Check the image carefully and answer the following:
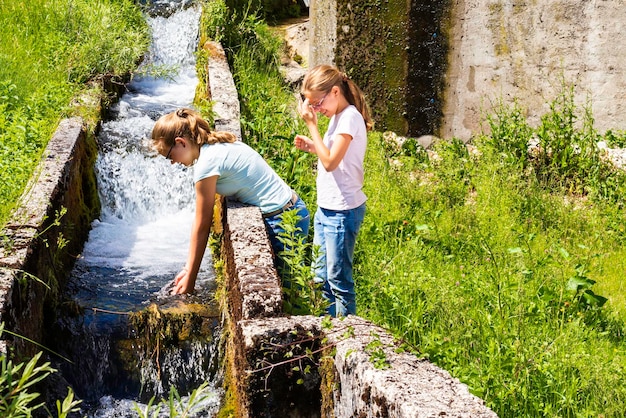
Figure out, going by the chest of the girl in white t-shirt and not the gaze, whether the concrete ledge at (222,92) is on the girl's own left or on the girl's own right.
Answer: on the girl's own right

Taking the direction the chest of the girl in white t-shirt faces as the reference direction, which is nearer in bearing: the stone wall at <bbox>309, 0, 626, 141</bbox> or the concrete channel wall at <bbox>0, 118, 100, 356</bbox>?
the concrete channel wall

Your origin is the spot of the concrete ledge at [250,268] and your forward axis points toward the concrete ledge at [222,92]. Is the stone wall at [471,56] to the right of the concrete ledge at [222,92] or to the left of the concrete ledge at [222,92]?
right

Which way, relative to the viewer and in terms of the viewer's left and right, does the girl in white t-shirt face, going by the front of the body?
facing to the left of the viewer

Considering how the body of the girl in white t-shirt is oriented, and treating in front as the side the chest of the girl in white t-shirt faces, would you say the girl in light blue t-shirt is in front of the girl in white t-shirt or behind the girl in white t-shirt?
in front

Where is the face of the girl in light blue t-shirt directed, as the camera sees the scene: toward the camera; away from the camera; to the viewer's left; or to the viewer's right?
to the viewer's left
